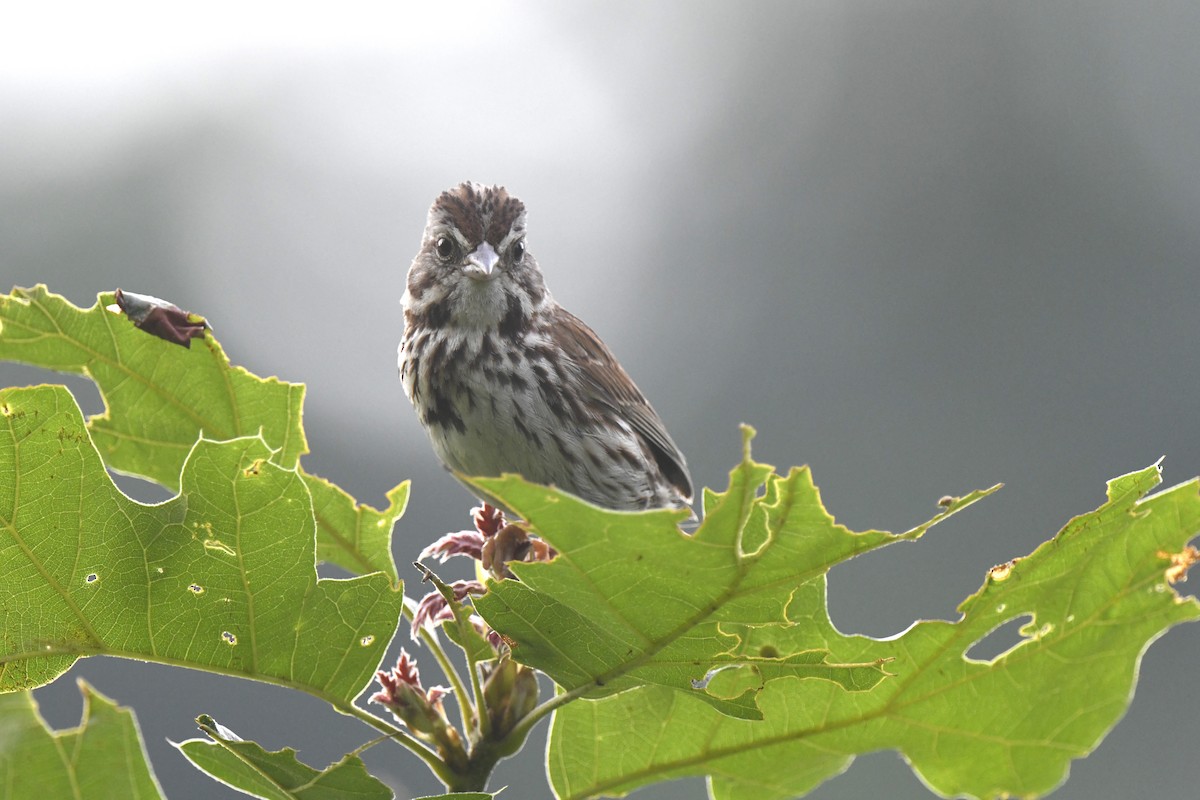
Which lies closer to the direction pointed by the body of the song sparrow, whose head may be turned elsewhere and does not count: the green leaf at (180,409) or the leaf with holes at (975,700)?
the green leaf

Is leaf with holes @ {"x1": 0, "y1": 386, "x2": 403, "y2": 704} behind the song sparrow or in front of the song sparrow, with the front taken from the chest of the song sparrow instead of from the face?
in front

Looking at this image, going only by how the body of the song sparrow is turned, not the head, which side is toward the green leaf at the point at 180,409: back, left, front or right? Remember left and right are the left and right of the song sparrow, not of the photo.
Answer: front

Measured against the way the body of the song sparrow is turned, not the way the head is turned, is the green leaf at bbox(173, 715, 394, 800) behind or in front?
in front

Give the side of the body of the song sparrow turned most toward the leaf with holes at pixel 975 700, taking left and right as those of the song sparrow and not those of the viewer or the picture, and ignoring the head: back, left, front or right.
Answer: left

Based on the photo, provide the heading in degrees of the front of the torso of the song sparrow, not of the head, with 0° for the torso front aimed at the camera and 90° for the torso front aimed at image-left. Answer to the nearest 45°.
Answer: approximately 45°
